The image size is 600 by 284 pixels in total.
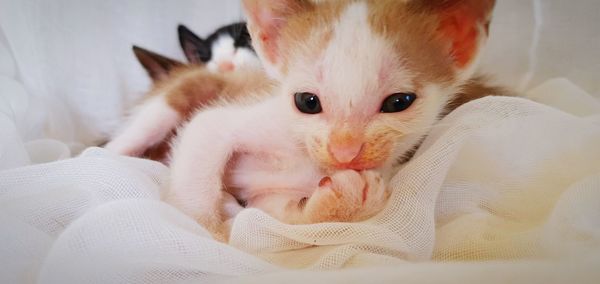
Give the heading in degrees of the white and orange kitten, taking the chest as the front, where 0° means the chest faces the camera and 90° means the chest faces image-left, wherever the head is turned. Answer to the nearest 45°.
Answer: approximately 0°

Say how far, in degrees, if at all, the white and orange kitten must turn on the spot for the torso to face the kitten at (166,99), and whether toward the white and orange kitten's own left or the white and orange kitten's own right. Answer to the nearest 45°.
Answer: approximately 135° to the white and orange kitten's own right
